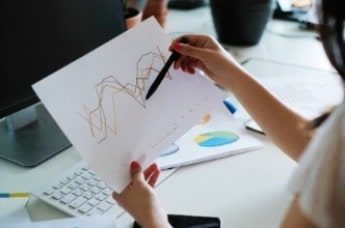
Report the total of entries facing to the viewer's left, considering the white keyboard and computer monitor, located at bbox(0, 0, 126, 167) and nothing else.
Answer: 0

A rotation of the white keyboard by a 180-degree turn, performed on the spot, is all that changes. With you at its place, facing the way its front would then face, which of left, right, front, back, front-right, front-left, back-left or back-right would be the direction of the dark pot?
right

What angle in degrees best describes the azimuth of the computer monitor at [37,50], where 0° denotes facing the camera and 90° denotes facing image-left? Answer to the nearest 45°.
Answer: approximately 315°

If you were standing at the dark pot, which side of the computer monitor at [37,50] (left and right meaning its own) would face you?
left

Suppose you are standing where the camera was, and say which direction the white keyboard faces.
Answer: facing the viewer and to the right of the viewer
